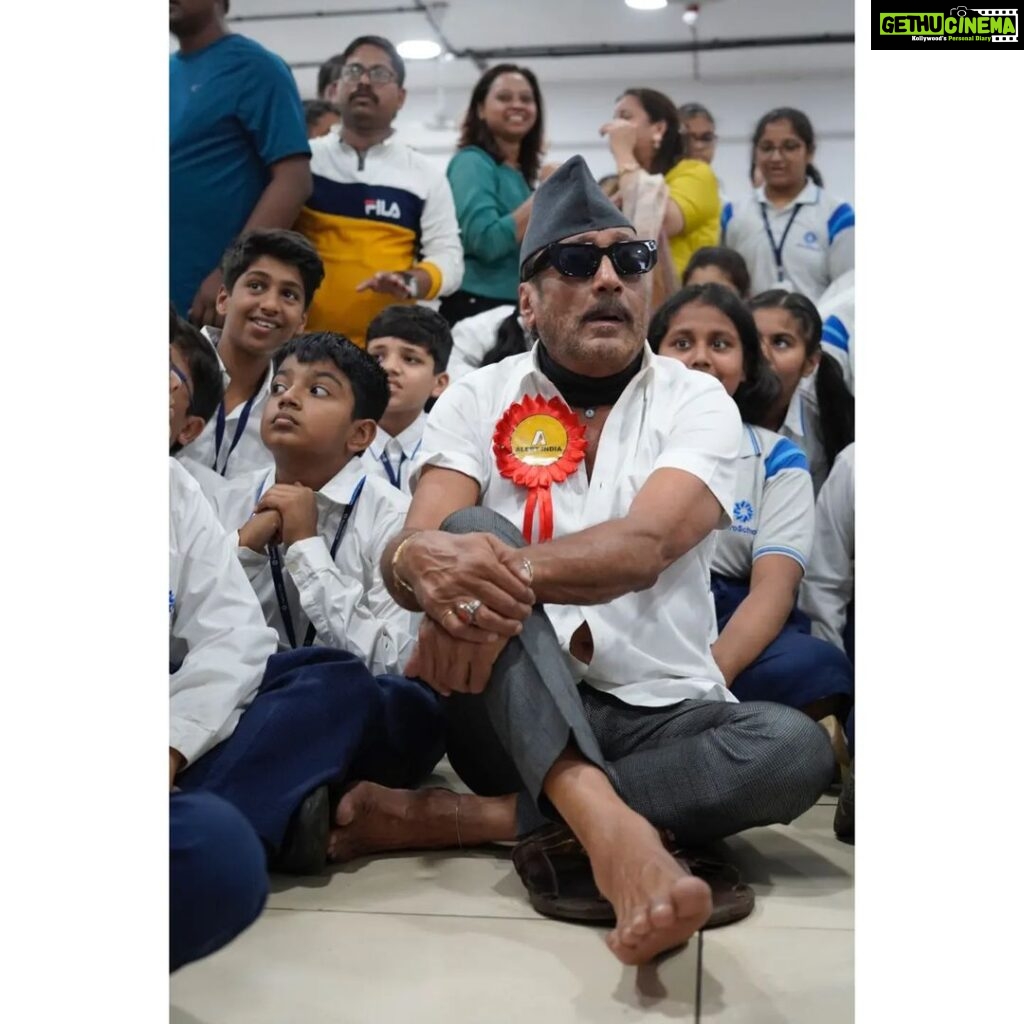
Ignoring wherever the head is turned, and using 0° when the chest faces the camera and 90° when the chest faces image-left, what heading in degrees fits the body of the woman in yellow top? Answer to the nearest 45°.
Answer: approximately 90°

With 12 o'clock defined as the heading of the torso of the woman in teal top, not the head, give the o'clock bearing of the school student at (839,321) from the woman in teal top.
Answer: The school student is roughly at 11 o'clock from the woman in teal top.

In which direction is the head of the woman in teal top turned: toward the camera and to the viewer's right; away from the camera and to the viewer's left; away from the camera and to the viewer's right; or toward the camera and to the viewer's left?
toward the camera and to the viewer's right

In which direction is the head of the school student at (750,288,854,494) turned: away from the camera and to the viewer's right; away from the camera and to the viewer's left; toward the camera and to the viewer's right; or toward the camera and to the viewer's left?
toward the camera and to the viewer's left

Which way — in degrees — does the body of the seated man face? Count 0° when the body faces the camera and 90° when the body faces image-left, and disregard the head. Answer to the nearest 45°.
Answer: approximately 0°

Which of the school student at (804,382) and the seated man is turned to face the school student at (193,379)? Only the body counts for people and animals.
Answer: the school student at (804,382)

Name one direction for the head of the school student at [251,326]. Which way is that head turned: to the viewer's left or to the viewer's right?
to the viewer's right

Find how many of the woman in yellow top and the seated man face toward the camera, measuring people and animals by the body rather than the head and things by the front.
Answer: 1

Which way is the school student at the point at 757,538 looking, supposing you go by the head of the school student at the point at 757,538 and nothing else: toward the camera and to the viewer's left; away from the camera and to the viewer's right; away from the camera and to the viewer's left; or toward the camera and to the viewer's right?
toward the camera and to the viewer's left

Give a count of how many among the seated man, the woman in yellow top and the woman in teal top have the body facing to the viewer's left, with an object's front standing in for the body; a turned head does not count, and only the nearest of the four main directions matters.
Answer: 1

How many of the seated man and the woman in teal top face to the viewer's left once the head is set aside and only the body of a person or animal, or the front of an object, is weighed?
0
